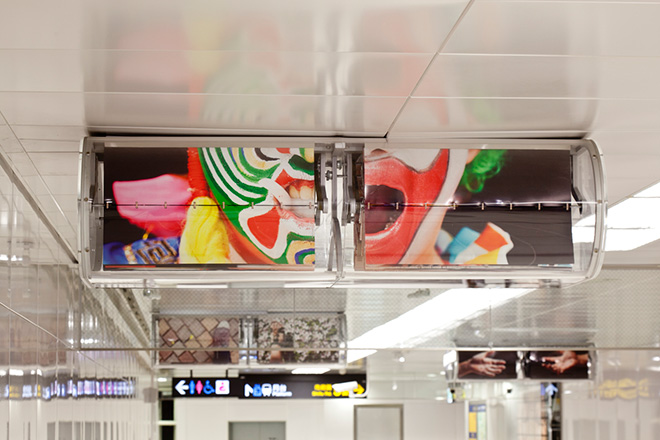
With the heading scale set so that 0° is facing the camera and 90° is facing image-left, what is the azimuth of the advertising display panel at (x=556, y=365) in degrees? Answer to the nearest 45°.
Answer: approximately 0°

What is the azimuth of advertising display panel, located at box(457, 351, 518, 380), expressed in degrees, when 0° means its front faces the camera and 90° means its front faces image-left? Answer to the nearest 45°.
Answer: approximately 0°

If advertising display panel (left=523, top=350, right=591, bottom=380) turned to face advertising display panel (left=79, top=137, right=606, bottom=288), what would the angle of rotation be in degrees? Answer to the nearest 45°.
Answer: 0° — it already faces it

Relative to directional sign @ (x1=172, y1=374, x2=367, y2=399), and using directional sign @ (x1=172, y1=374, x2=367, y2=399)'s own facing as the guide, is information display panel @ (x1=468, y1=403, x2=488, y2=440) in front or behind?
behind

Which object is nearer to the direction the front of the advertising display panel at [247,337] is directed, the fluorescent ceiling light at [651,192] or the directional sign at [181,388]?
the fluorescent ceiling light

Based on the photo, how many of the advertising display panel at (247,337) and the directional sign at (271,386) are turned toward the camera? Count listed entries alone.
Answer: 2

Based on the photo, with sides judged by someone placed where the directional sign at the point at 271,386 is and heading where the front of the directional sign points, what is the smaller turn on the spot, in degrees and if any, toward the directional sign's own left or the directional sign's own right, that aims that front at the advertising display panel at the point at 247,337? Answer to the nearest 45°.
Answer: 0° — it already faces it

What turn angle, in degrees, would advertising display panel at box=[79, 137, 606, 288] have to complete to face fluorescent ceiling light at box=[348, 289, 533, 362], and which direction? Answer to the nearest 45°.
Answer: approximately 180°
